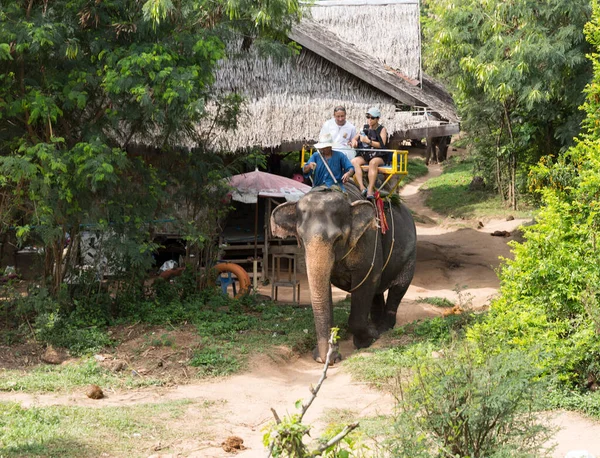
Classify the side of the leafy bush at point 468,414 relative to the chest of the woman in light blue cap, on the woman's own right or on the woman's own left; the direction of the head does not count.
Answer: on the woman's own left

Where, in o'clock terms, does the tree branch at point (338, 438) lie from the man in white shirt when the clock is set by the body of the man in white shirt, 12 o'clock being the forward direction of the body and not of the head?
The tree branch is roughly at 12 o'clock from the man in white shirt.

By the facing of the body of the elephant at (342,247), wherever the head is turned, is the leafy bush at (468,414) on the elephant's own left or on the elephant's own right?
on the elephant's own left

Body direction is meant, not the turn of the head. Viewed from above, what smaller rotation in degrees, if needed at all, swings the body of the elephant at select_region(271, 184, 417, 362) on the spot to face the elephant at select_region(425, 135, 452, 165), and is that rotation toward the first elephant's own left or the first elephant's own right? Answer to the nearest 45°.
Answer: approximately 135° to the first elephant's own right

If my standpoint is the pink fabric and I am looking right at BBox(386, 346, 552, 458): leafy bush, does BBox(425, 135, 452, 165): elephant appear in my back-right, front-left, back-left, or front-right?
back-left

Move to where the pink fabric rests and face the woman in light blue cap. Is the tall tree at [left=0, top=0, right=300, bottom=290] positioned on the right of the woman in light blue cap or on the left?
right

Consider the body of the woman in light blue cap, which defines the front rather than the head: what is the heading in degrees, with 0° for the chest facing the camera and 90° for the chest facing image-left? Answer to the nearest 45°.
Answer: approximately 45°

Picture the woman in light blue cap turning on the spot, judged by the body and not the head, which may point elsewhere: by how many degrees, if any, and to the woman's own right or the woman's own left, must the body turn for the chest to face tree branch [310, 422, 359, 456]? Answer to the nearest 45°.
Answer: approximately 45° to the woman's own left

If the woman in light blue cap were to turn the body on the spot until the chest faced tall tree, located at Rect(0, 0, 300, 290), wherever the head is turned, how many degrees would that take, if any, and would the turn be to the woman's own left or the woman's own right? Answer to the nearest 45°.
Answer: approximately 45° to the woman's own right

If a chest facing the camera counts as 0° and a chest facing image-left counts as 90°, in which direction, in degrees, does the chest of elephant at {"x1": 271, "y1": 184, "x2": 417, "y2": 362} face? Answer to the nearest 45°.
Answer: approximately 45°

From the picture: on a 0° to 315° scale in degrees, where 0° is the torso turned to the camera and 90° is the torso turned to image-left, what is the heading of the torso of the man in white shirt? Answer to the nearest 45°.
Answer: approximately 0°

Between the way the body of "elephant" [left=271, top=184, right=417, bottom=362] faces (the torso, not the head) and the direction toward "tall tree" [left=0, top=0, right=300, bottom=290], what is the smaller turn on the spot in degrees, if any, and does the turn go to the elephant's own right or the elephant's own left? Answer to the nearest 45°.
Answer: approximately 45° to the elephant's own right
